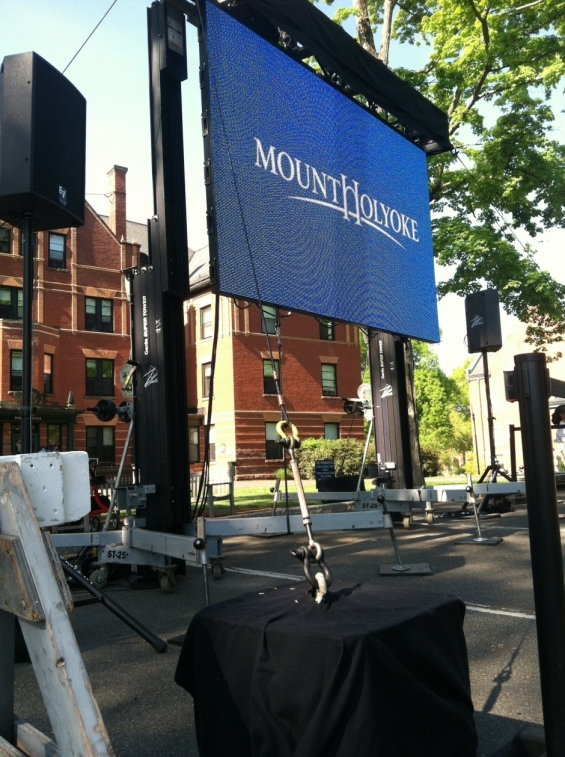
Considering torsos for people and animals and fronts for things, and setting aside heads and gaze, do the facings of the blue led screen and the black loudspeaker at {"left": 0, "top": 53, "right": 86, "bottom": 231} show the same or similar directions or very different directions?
same or similar directions

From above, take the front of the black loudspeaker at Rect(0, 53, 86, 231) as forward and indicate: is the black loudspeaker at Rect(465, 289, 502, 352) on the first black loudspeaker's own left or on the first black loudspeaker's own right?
on the first black loudspeaker's own left

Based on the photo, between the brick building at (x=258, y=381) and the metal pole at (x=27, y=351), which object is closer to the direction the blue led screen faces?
the metal pole

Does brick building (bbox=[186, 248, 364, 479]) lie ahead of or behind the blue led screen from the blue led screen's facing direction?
behind

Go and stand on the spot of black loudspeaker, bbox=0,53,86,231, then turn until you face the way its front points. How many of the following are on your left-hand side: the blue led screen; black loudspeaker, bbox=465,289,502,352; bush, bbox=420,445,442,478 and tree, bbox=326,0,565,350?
4

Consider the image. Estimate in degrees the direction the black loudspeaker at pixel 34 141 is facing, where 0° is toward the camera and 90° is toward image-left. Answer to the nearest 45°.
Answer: approximately 315°

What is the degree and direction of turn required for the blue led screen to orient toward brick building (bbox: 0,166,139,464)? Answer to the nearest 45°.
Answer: approximately 180°

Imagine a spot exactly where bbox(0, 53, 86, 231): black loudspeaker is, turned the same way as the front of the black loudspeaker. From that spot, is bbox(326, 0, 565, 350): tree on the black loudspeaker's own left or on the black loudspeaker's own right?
on the black loudspeaker's own left

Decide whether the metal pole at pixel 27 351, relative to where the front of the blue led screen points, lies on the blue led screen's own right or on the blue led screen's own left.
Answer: on the blue led screen's own right

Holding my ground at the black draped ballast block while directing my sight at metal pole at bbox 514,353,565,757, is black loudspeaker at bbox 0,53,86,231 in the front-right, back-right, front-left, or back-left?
back-left

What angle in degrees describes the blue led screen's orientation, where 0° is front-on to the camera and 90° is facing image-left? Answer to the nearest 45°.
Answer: approximately 315°

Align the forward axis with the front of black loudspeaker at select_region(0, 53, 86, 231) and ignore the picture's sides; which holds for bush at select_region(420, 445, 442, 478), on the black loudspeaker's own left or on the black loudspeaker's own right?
on the black loudspeaker's own left

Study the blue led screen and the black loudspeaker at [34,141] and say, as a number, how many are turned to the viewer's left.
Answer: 0
